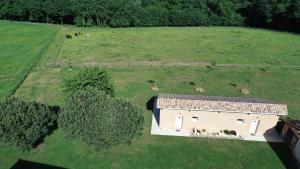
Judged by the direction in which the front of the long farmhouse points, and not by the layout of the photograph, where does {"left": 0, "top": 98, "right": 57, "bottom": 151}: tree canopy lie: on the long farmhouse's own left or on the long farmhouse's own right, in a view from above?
on the long farmhouse's own right

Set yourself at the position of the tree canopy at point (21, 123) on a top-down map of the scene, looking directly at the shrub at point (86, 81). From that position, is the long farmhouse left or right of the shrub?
right

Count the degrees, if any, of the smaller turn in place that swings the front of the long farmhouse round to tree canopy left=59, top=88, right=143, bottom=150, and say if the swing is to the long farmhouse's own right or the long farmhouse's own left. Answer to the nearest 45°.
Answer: approximately 45° to the long farmhouse's own right

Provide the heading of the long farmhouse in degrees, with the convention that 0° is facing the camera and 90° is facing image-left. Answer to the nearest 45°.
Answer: approximately 0°

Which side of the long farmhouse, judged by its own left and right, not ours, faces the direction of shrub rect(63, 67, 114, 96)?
right
